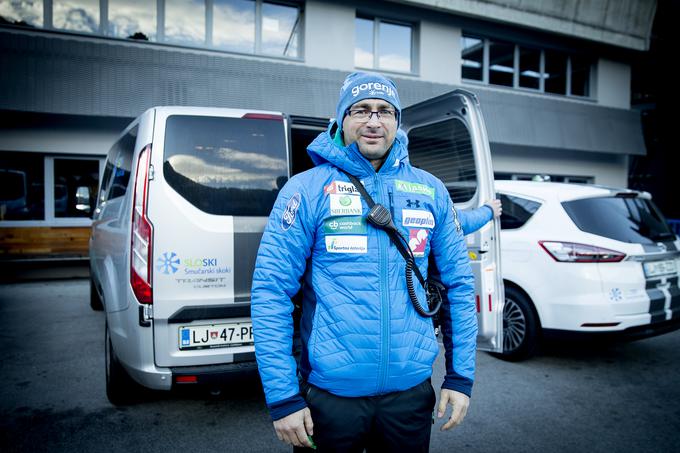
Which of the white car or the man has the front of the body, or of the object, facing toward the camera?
the man

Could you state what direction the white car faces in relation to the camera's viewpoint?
facing away from the viewer and to the left of the viewer

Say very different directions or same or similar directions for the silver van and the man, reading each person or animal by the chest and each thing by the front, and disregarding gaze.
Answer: very different directions

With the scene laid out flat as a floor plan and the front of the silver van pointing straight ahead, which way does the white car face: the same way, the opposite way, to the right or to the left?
the same way

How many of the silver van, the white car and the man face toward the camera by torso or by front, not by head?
1

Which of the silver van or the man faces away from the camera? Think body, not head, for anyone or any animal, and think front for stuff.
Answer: the silver van

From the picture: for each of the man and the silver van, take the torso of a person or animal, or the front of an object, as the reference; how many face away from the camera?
1

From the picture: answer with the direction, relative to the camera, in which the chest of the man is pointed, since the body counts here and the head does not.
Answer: toward the camera

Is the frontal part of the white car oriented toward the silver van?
no

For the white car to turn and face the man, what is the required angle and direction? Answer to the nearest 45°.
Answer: approximately 135° to its left

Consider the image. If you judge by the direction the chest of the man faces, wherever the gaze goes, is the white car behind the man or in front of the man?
behind

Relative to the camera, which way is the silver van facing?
away from the camera

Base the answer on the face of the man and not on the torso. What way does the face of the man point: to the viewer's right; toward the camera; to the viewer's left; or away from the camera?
toward the camera
